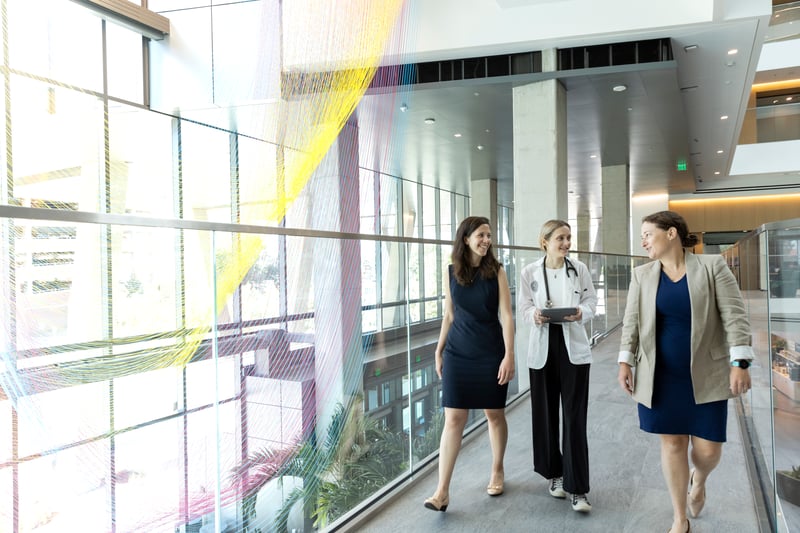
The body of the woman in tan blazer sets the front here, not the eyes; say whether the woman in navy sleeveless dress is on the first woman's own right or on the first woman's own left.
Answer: on the first woman's own right

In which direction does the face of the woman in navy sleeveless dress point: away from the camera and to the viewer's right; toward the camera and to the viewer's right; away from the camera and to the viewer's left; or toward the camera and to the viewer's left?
toward the camera and to the viewer's right

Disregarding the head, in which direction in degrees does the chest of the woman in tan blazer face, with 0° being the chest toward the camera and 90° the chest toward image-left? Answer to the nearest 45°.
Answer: approximately 0°

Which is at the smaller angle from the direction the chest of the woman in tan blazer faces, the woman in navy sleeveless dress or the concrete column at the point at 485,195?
the woman in navy sleeveless dress

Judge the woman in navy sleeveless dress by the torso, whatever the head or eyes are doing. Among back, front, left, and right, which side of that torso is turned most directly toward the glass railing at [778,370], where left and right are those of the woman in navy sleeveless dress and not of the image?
left

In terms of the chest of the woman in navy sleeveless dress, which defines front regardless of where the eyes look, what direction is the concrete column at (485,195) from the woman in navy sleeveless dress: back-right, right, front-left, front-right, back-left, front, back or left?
back

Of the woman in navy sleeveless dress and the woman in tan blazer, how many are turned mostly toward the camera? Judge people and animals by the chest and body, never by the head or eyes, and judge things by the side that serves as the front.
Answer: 2

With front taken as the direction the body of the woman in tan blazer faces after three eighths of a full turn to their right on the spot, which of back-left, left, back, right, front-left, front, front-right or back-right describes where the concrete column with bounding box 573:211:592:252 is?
front-right

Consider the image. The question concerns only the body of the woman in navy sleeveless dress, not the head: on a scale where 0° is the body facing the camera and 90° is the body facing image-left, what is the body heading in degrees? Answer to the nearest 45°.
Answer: approximately 0°

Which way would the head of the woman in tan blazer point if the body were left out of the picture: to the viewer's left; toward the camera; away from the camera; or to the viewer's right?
to the viewer's left
